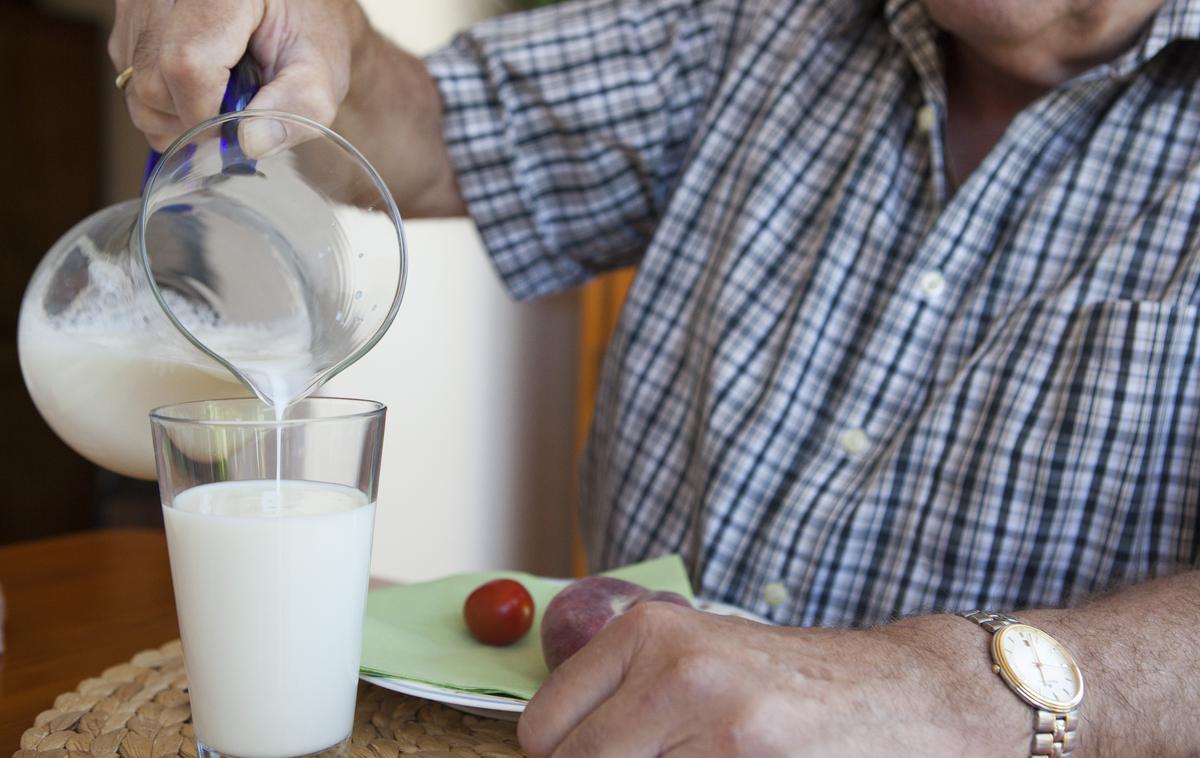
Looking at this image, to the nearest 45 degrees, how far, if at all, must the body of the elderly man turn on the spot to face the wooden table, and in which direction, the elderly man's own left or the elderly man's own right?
approximately 45° to the elderly man's own right

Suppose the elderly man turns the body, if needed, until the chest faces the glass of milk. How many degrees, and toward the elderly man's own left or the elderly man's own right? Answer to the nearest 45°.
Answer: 0° — they already face it

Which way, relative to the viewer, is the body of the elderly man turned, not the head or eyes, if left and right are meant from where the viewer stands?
facing the viewer and to the left of the viewer

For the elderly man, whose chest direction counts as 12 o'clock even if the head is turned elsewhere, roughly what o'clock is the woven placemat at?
The woven placemat is roughly at 12 o'clock from the elderly man.
